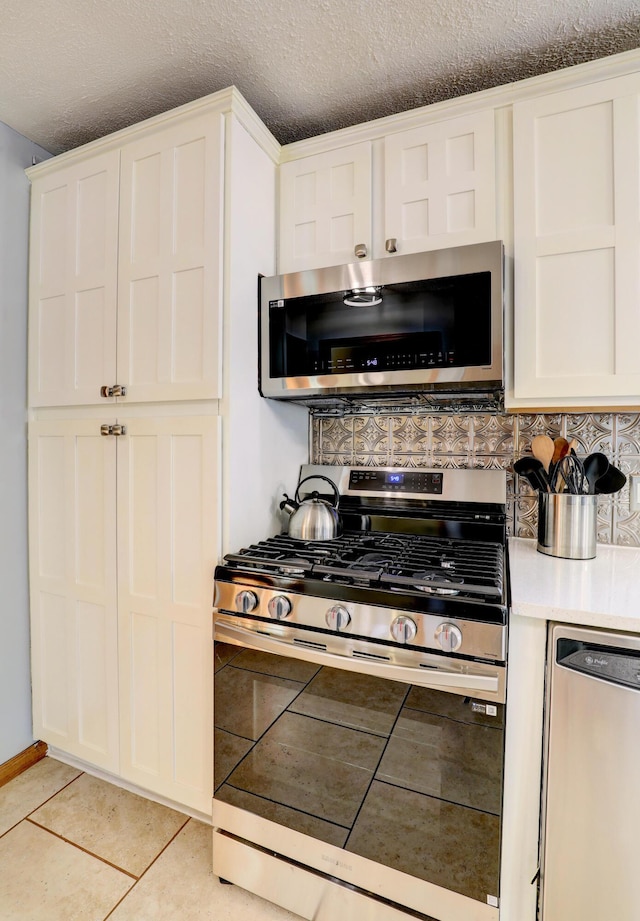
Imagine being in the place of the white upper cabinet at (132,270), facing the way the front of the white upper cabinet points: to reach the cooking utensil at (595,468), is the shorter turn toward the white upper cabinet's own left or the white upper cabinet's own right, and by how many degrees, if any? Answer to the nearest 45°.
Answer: approximately 90° to the white upper cabinet's own left

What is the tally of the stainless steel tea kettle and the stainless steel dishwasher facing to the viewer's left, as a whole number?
1

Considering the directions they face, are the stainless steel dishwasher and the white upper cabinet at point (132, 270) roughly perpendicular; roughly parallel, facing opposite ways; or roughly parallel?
roughly parallel

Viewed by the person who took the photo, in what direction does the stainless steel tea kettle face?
facing to the left of the viewer

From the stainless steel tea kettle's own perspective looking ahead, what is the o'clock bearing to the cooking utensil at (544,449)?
The cooking utensil is roughly at 6 o'clock from the stainless steel tea kettle.

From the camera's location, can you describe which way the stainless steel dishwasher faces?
facing the viewer

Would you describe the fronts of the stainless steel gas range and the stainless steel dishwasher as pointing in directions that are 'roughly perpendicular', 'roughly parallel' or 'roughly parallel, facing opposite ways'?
roughly parallel

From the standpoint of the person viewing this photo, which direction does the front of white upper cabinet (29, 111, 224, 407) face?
facing the viewer and to the left of the viewer

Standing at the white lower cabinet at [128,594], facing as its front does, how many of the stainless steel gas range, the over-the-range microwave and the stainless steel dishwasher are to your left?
3

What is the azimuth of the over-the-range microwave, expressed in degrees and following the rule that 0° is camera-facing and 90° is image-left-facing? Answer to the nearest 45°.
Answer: approximately 45°

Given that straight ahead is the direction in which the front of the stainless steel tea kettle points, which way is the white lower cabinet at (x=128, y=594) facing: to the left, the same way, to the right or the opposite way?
to the left

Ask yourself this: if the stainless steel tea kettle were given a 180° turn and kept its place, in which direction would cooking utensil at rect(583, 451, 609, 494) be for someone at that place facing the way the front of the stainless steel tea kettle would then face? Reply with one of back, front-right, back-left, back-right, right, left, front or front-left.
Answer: front

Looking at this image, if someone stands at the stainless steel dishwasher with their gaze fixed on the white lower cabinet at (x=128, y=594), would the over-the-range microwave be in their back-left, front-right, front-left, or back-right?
front-right
